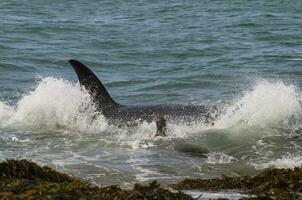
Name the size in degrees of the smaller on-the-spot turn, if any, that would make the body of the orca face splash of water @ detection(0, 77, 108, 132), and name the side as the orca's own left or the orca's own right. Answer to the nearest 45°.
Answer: approximately 135° to the orca's own left

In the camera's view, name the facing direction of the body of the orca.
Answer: to the viewer's right
